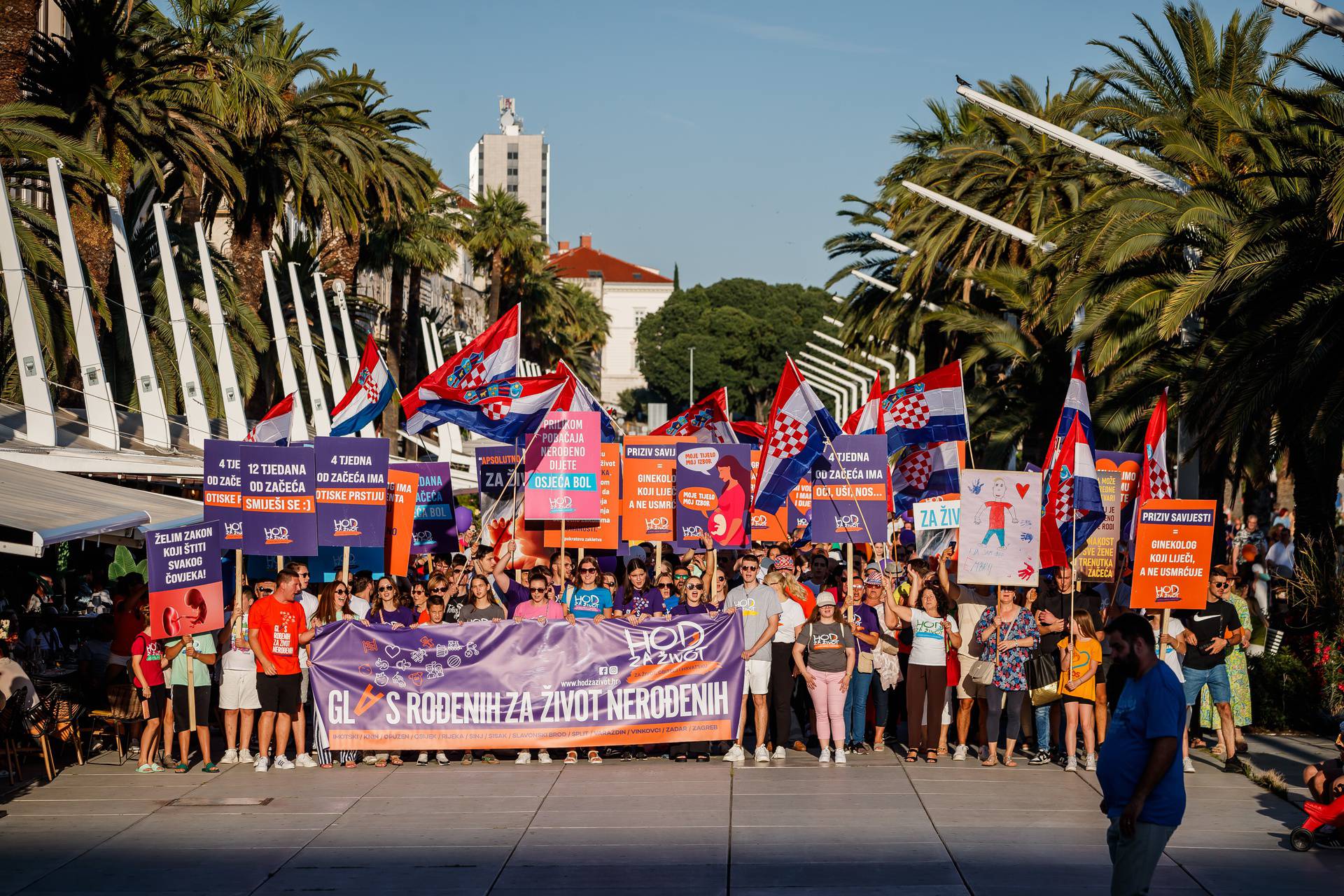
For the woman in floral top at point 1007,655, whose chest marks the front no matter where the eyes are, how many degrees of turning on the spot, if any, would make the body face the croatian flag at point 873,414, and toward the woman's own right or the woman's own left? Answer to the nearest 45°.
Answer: approximately 180°

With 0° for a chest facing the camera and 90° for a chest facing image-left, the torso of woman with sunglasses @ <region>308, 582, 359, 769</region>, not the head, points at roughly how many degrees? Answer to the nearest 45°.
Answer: approximately 0°

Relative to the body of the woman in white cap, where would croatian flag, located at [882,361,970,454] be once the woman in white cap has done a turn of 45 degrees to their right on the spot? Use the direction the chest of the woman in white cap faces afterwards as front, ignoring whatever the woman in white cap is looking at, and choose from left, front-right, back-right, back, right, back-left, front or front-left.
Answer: back-right

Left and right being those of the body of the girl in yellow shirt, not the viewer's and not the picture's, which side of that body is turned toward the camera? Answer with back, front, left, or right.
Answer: front

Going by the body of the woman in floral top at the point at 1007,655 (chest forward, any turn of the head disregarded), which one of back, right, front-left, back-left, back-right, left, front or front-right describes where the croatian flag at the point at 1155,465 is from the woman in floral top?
back-left

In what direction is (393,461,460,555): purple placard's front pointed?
toward the camera

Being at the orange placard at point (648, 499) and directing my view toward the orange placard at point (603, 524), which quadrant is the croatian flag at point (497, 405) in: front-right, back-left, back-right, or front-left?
front-right

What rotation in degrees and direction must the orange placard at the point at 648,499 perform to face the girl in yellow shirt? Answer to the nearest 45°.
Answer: approximately 45° to its left

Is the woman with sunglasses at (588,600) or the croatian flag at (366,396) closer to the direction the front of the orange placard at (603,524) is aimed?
the woman with sunglasses

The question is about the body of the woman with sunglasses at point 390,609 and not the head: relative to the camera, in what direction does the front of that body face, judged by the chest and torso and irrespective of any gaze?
toward the camera

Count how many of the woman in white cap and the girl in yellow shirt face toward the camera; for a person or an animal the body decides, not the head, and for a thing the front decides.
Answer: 2

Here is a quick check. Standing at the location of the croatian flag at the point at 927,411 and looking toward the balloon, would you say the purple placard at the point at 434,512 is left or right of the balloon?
left

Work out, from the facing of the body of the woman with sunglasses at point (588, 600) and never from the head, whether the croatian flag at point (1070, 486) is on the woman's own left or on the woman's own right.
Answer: on the woman's own left

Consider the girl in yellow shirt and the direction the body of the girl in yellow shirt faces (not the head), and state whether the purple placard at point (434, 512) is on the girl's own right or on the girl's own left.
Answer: on the girl's own right

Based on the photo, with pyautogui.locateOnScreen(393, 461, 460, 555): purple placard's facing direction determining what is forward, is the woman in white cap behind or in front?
in front
